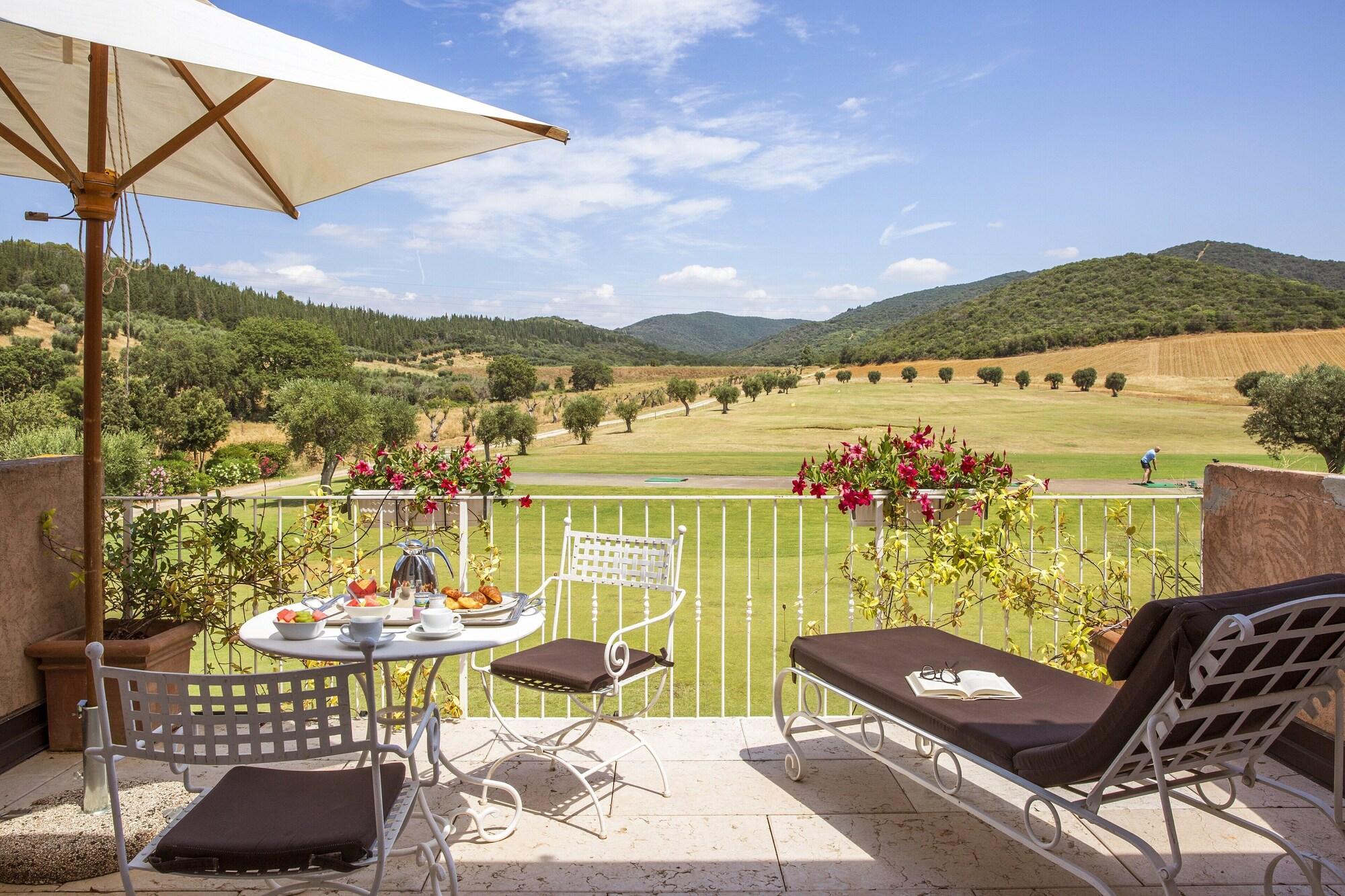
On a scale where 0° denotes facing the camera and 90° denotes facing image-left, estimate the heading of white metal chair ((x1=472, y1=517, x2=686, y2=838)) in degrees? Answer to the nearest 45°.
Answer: approximately 45°

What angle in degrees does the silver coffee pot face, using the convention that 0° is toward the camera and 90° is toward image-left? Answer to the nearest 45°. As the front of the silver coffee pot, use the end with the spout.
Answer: approximately 90°

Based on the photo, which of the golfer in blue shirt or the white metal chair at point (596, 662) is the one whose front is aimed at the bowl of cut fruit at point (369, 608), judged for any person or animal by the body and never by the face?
the white metal chair

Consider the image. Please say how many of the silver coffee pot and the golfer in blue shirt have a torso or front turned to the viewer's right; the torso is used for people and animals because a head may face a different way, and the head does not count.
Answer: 1

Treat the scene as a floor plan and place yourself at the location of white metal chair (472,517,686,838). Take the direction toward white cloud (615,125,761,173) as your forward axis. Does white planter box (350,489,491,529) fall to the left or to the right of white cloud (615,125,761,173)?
left

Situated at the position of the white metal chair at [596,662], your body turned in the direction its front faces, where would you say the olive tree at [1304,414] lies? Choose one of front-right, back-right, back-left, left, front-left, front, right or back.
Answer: back

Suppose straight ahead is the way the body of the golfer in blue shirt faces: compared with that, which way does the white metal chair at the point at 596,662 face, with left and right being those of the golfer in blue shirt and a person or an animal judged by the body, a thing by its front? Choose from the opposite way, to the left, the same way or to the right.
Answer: to the right

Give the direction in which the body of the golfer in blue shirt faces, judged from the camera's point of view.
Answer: to the viewer's right

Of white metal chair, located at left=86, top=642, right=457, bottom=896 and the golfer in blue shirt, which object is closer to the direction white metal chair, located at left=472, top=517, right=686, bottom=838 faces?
the white metal chair

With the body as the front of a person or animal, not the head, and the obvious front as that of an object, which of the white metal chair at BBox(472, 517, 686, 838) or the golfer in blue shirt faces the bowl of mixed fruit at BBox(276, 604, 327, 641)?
the white metal chair

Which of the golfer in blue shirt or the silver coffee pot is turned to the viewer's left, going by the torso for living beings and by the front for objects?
the silver coffee pot

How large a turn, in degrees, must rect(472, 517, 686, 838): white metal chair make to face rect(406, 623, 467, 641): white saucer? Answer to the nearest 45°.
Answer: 0° — it already faces it

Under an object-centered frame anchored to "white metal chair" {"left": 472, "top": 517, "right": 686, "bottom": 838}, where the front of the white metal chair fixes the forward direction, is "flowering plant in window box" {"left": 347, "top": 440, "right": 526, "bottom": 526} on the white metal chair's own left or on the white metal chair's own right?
on the white metal chair's own right
